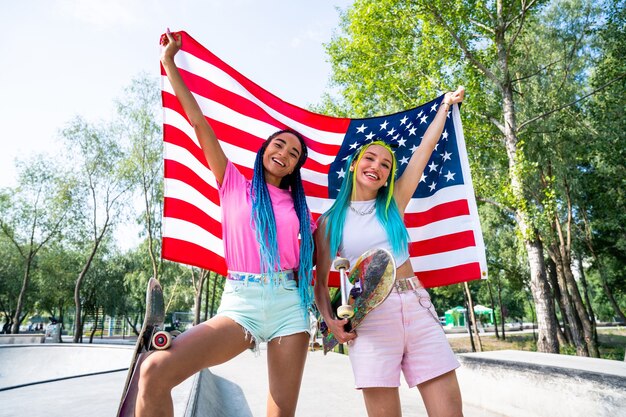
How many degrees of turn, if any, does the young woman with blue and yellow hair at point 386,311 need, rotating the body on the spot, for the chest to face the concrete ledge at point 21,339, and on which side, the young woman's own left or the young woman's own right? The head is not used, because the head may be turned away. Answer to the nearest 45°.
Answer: approximately 135° to the young woman's own right

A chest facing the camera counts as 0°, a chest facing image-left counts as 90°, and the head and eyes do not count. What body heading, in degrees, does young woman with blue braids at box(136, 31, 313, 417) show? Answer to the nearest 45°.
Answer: approximately 0°

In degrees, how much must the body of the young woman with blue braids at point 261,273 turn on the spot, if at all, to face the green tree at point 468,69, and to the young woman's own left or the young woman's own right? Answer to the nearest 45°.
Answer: approximately 135° to the young woman's own left

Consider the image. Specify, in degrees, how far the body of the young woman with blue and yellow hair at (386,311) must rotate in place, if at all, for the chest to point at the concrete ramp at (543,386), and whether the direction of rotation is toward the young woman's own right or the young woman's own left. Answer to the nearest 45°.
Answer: approximately 135° to the young woman's own left

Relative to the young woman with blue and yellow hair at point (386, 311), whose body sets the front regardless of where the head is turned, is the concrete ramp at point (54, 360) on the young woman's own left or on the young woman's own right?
on the young woman's own right

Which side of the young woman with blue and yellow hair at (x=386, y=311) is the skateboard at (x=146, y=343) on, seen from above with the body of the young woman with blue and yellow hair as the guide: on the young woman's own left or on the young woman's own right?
on the young woman's own right

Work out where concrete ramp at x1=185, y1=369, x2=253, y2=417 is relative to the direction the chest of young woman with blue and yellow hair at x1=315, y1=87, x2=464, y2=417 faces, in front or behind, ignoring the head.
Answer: behind

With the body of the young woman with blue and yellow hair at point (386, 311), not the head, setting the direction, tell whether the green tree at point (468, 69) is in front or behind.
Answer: behind

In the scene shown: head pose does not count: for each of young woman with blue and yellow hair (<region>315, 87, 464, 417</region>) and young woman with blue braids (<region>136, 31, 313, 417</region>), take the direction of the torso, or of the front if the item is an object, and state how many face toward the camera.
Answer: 2
